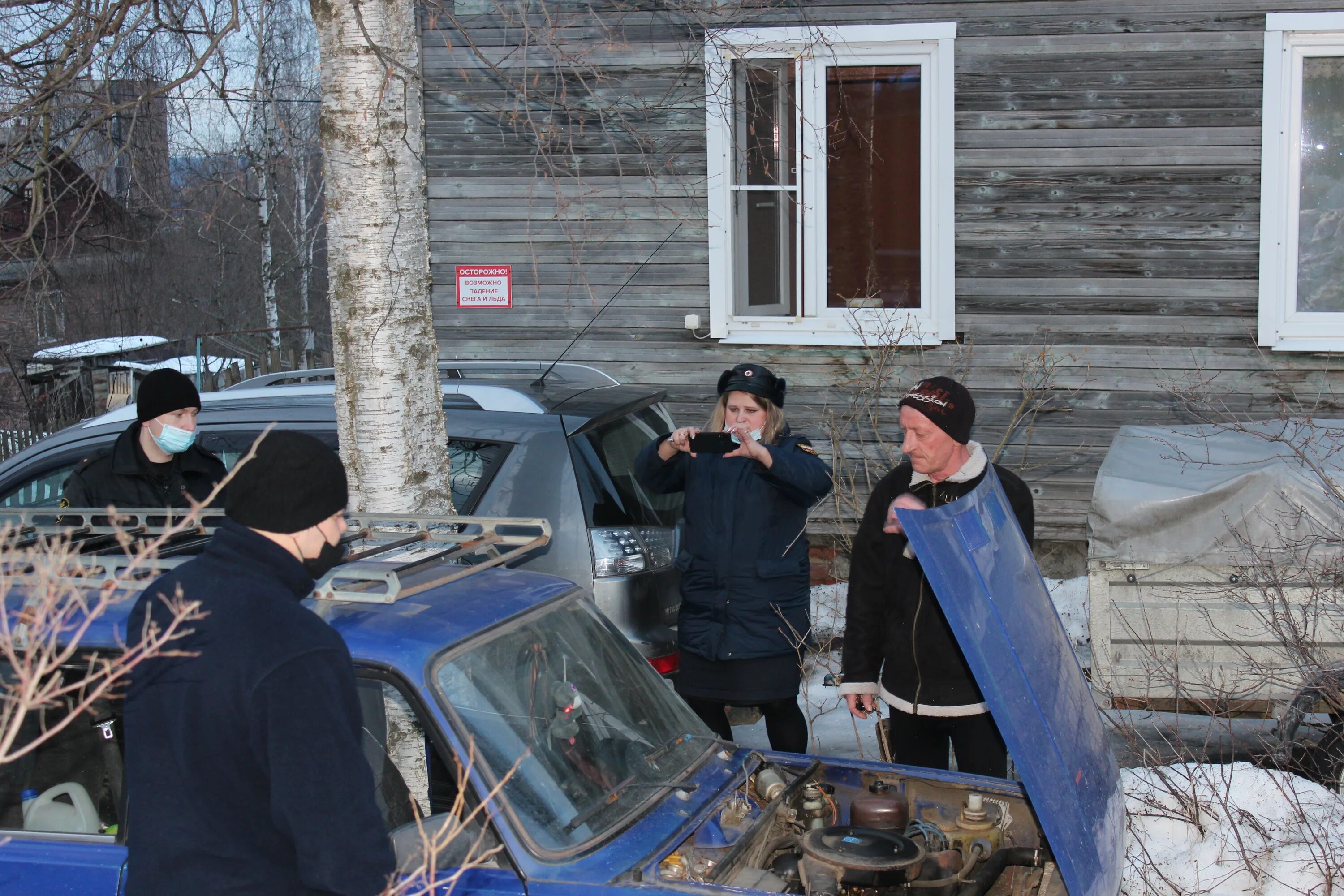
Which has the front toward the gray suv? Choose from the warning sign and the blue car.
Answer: the warning sign

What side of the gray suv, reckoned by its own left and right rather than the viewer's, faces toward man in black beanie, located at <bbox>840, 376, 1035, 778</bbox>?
back

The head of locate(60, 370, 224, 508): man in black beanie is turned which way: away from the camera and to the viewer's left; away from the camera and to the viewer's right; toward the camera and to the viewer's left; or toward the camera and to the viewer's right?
toward the camera and to the viewer's right

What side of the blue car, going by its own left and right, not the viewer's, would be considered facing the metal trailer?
left

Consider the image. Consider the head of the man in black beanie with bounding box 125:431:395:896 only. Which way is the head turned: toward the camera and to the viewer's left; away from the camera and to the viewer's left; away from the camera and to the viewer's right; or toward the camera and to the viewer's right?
away from the camera and to the viewer's right

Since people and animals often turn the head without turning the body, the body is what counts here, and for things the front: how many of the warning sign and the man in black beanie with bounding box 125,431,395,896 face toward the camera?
1

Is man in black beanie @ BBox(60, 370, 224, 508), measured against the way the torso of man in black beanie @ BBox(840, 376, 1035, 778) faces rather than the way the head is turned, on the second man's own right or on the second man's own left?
on the second man's own right

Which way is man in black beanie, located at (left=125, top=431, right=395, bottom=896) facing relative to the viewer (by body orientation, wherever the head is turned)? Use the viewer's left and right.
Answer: facing away from the viewer and to the right of the viewer

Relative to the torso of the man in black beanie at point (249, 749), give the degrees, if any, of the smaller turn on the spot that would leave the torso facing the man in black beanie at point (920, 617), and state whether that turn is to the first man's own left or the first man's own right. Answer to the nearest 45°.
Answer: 0° — they already face them

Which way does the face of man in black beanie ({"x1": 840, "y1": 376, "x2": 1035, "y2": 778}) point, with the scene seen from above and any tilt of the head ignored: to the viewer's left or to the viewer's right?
to the viewer's left

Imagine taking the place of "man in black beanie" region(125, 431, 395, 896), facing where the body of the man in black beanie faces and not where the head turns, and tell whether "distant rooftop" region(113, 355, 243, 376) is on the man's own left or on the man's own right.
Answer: on the man's own left

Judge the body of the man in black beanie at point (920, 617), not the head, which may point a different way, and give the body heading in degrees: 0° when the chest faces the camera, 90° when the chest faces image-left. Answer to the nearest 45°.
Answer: approximately 45°
